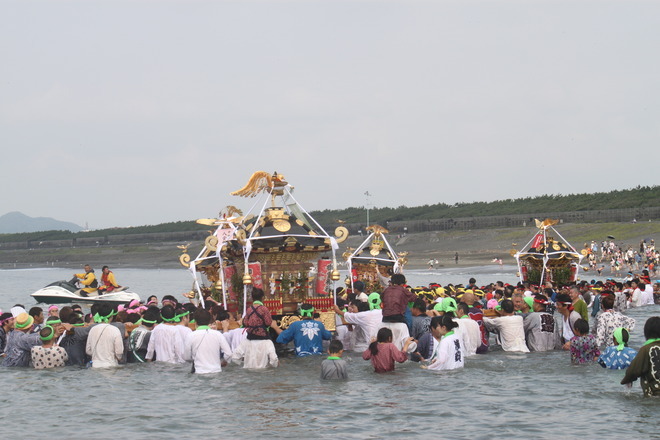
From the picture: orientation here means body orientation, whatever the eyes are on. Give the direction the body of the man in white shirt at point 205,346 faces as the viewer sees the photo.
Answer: away from the camera

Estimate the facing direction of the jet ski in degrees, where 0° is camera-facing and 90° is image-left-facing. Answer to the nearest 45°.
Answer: approximately 90°

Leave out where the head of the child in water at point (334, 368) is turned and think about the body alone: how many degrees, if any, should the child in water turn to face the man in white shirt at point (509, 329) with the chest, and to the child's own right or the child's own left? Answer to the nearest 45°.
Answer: approximately 45° to the child's own right

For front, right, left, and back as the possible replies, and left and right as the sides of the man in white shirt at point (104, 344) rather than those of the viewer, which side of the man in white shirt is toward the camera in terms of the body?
back

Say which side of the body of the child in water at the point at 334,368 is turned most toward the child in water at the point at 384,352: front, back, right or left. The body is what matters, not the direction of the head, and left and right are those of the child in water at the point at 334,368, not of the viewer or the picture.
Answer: right

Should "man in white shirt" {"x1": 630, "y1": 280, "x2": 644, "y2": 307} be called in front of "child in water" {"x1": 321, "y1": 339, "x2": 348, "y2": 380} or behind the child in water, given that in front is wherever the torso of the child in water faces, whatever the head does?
in front

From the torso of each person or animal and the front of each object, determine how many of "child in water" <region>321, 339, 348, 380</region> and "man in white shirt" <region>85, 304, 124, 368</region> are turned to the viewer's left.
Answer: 0

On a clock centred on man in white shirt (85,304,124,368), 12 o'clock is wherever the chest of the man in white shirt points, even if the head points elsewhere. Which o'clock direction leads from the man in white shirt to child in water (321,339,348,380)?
The child in water is roughly at 4 o'clock from the man in white shirt.

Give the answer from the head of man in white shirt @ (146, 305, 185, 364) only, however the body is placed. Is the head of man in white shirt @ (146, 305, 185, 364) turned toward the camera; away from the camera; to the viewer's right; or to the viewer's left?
away from the camera

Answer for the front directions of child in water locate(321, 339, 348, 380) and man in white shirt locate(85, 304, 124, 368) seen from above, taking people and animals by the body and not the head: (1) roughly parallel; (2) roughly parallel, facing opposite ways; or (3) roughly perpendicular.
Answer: roughly parallel

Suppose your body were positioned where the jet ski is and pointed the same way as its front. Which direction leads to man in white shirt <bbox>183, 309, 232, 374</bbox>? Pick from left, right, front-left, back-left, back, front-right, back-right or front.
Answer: left

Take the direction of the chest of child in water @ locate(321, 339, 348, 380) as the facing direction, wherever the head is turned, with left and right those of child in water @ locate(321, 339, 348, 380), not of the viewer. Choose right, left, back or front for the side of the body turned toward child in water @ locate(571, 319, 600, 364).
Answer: right

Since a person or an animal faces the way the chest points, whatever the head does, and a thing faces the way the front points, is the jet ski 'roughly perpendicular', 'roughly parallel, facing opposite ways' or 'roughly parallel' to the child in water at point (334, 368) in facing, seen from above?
roughly perpendicular

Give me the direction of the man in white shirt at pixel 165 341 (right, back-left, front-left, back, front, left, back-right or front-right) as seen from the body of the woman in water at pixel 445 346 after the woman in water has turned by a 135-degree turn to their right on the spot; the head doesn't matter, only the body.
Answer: back

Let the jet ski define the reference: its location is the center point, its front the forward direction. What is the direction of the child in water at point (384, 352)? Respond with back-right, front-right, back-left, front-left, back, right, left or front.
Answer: left

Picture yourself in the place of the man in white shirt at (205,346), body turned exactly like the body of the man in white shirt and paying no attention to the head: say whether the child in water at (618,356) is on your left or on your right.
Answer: on your right

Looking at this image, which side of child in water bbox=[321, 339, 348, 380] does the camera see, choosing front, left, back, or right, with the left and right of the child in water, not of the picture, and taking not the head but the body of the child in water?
back
